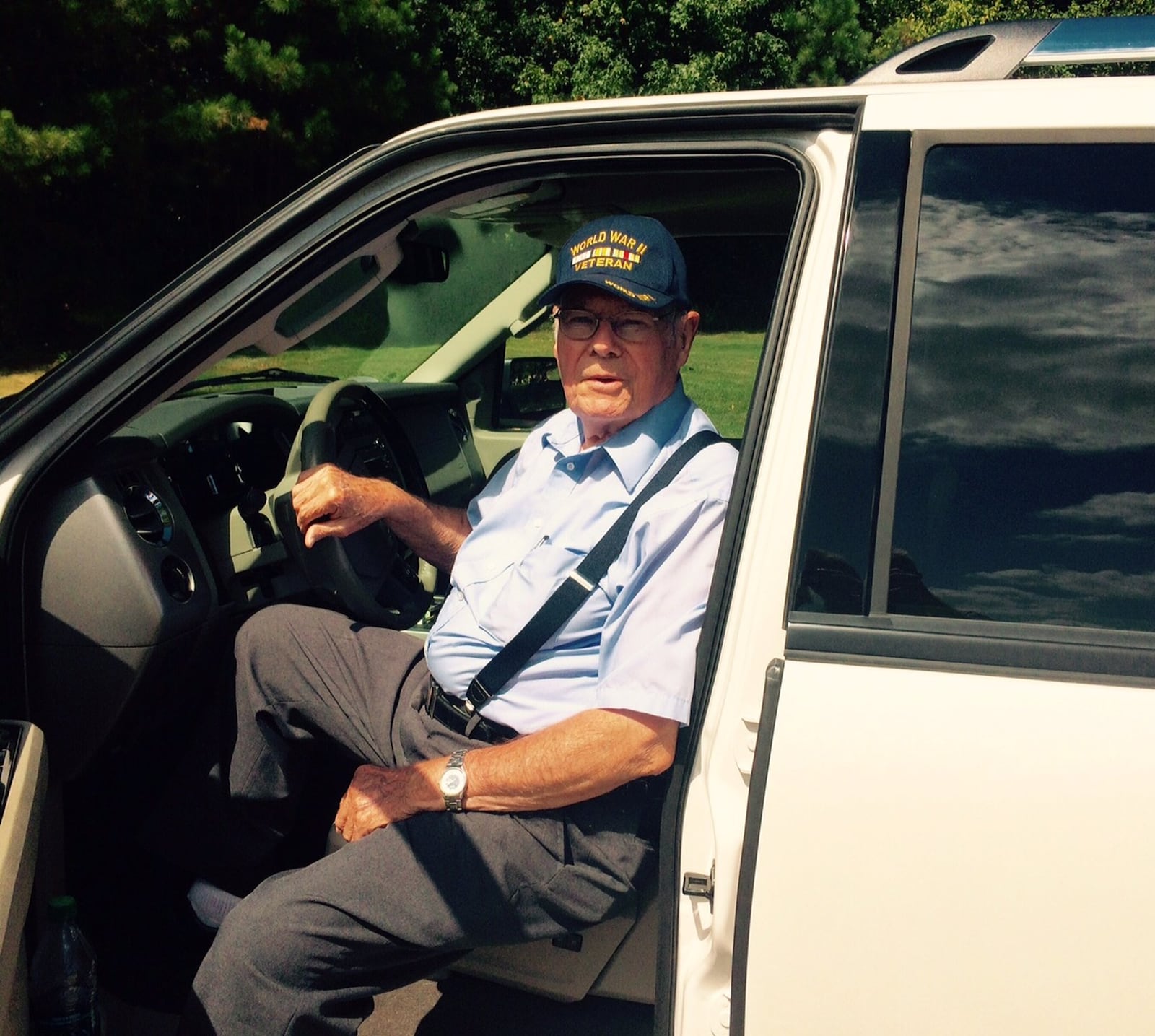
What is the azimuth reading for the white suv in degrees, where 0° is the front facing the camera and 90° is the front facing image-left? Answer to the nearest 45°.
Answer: approximately 90°
